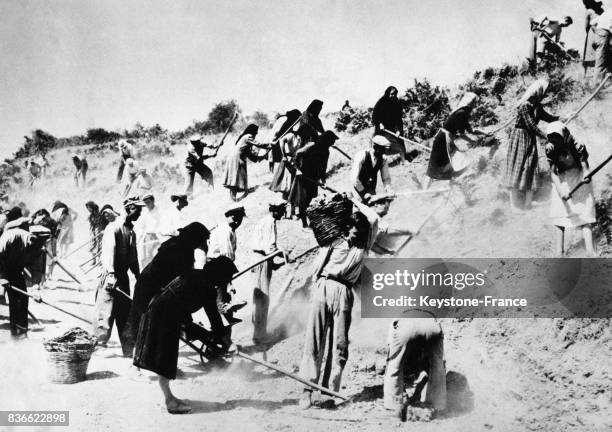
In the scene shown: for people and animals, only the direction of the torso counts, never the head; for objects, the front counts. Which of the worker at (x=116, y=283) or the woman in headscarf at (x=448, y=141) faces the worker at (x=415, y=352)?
the worker at (x=116, y=283)

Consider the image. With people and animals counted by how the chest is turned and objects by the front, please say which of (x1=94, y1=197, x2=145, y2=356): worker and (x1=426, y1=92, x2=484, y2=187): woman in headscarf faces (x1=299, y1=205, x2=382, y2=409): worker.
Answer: (x1=94, y1=197, x2=145, y2=356): worker

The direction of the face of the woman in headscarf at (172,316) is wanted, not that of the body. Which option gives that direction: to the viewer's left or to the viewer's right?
to the viewer's right

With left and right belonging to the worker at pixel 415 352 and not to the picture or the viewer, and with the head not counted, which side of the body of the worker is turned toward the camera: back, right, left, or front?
back

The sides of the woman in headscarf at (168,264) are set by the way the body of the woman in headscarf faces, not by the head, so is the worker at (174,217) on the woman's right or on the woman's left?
on the woman's left

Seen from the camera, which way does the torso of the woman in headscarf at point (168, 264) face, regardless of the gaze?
to the viewer's right

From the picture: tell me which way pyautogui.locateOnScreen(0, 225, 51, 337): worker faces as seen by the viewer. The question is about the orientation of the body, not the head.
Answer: to the viewer's right
